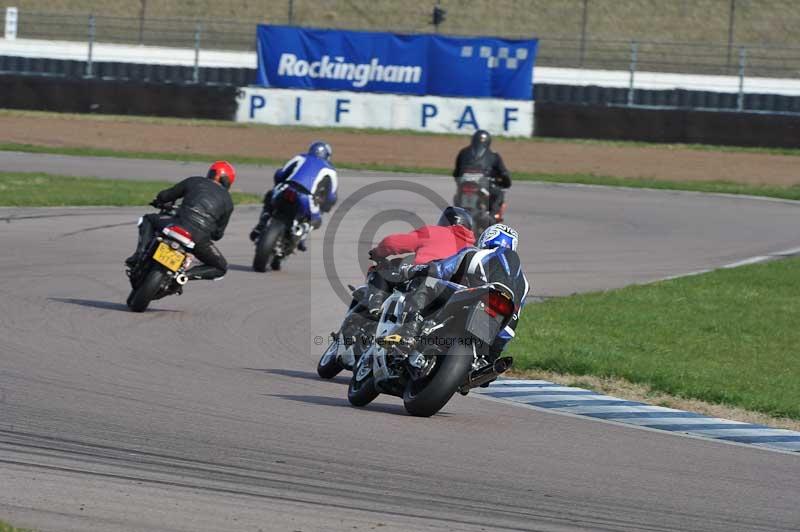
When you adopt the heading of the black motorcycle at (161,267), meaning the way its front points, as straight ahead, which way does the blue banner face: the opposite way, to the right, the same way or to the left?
the opposite way

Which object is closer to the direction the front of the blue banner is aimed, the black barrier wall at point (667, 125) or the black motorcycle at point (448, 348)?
the black motorcycle

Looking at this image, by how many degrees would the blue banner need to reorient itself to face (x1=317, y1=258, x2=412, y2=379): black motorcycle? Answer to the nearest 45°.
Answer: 0° — it already faces it

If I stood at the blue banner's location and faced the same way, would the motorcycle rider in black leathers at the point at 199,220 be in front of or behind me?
in front

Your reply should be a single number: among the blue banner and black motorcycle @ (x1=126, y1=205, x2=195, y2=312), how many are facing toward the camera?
1

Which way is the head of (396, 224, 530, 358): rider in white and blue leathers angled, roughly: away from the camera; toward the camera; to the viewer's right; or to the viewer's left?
away from the camera

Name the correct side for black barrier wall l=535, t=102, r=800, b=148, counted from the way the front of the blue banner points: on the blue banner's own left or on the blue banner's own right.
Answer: on the blue banner's own left

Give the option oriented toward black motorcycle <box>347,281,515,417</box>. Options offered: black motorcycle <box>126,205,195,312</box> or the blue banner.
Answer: the blue banner

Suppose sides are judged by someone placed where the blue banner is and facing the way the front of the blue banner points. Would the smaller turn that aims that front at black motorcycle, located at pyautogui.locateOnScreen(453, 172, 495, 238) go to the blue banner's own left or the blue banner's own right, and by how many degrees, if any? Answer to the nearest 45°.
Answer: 0° — it already faces it

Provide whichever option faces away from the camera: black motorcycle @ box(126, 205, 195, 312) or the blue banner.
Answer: the black motorcycle

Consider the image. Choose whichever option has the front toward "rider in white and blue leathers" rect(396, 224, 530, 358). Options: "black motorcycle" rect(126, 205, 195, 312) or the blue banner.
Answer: the blue banner

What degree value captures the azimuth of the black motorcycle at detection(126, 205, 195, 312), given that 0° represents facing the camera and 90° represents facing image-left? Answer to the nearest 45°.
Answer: approximately 180°

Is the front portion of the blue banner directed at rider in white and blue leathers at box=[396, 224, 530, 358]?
yes

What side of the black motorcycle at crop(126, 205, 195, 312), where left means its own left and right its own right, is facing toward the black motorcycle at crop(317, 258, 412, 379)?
back

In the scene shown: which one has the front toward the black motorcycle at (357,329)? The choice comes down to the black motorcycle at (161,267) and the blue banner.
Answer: the blue banner
